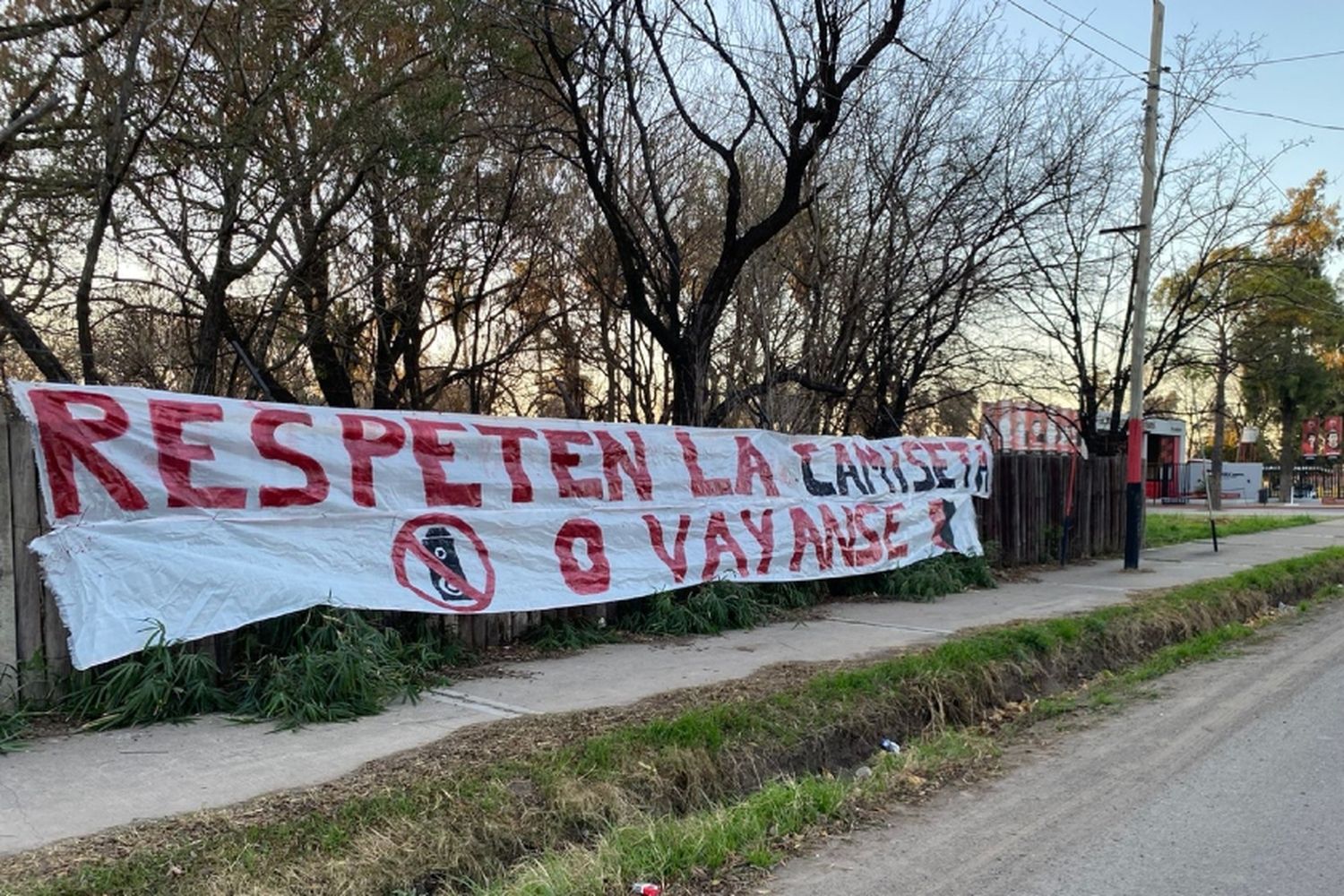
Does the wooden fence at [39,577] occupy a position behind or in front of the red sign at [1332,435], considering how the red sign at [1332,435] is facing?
in front

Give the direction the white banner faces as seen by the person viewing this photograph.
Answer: facing the viewer and to the right of the viewer

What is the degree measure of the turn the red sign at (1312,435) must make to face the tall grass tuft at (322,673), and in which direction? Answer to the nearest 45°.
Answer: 0° — it already faces it

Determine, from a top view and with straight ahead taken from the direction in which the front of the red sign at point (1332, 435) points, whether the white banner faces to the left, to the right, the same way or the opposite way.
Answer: to the left

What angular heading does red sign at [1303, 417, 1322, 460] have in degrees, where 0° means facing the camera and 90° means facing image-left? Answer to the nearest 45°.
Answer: approximately 0°

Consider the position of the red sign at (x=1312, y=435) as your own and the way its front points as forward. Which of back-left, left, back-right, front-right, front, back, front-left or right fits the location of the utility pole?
front

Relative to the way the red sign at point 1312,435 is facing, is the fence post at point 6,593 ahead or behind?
ahead

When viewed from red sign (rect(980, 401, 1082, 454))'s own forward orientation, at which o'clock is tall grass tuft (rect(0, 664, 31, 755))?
The tall grass tuft is roughly at 2 o'clock from the red sign.

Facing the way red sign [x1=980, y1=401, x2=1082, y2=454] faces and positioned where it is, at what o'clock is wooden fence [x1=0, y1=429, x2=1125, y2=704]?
The wooden fence is roughly at 2 o'clock from the red sign.

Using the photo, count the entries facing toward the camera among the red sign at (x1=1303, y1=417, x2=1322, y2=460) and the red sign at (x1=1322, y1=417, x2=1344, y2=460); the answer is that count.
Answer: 2

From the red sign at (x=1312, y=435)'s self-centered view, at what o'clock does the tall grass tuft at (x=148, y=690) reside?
The tall grass tuft is roughly at 12 o'clock from the red sign.
